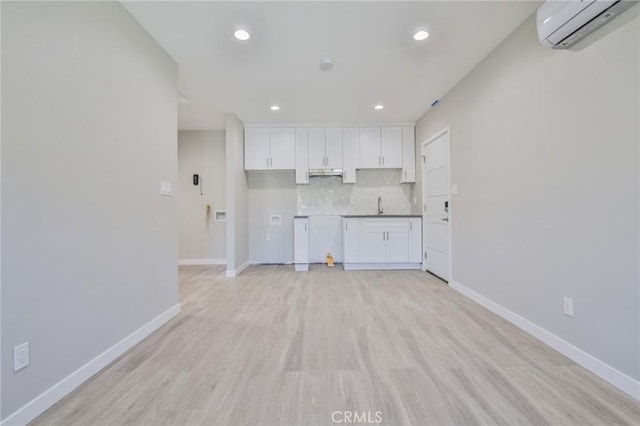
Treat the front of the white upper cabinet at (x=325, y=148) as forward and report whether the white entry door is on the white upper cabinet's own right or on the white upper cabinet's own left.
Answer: on the white upper cabinet's own left

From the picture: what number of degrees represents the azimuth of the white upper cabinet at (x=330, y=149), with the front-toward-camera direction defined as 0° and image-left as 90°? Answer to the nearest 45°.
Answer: approximately 0°

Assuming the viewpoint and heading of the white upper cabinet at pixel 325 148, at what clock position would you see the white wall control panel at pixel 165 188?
The white wall control panel is roughly at 1 o'clock from the white upper cabinet.

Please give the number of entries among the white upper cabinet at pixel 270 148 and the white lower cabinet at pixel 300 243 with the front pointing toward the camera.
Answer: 2

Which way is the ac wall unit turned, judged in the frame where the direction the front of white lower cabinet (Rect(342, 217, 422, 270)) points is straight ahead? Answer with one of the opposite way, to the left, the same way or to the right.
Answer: to the right

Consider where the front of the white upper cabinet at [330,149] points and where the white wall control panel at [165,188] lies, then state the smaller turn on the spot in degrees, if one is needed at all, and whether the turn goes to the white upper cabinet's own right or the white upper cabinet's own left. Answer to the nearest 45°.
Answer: approximately 45° to the white upper cabinet's own right
